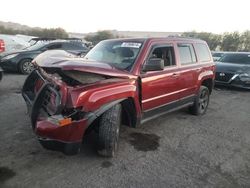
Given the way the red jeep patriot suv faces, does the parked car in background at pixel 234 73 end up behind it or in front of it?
behind

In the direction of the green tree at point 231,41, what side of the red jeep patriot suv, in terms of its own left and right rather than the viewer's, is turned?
back

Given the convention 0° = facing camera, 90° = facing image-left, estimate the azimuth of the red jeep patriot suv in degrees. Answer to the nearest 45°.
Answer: approximately 45°
